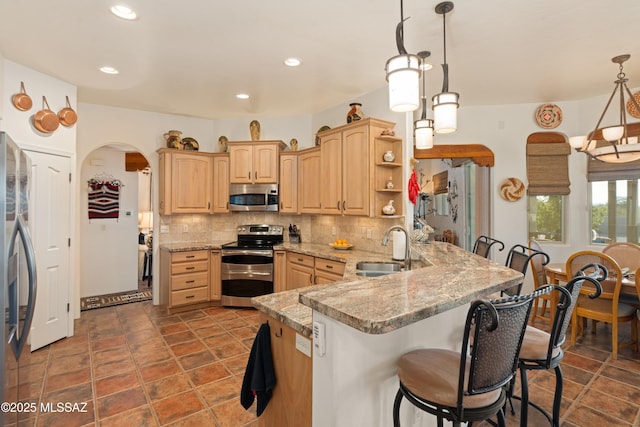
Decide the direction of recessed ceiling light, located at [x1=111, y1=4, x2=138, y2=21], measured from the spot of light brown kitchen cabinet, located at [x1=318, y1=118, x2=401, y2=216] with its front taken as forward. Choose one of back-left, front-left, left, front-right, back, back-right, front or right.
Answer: front

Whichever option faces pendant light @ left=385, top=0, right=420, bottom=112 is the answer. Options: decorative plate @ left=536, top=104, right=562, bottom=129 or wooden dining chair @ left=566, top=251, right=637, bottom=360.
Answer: the decorative plate

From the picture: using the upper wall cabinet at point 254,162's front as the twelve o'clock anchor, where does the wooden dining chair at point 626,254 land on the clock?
The wooden dining chair is roughly at 10 o'clock from the upper wall cabinet.

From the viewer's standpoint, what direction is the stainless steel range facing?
toward the camera

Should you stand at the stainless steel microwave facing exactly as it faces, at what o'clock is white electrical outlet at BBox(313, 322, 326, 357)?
The white electrical outlet is roughly at 12 o'clock from the stainless steel microwave.

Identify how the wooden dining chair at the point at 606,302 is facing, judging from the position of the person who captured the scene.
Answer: facing away from the viewer and to the right of the viewer

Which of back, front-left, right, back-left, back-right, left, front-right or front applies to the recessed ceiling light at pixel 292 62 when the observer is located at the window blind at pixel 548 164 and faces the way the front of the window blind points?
front-right

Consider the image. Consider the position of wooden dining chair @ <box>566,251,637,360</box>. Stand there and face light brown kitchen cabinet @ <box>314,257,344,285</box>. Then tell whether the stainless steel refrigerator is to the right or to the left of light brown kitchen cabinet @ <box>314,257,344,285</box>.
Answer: left

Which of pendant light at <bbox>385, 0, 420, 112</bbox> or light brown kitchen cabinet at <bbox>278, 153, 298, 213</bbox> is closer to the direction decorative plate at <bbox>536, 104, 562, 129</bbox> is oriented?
the pendant light

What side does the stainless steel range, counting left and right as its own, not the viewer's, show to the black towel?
front

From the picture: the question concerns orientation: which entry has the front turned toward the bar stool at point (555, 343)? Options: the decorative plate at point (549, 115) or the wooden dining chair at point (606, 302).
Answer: the decorative plate

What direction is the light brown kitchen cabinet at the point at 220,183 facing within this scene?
toward the camera

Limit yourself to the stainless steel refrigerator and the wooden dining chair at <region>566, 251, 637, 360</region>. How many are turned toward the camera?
0

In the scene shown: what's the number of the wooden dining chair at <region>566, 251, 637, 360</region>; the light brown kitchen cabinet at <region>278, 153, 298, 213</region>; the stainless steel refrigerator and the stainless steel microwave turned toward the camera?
2

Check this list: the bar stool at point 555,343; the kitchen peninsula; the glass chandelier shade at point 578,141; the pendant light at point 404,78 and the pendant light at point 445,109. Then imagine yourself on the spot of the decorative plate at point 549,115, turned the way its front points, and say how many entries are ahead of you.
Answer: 5

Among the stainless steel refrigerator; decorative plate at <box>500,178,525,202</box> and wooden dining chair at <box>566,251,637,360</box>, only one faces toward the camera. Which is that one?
the decorative plate

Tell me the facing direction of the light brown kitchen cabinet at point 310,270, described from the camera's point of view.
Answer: facing the viewer and to the left of the viewer

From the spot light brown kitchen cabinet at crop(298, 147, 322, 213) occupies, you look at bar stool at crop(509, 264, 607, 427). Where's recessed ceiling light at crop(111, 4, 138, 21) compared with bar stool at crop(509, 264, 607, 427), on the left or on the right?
right

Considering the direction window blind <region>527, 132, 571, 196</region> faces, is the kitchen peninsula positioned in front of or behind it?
in front
